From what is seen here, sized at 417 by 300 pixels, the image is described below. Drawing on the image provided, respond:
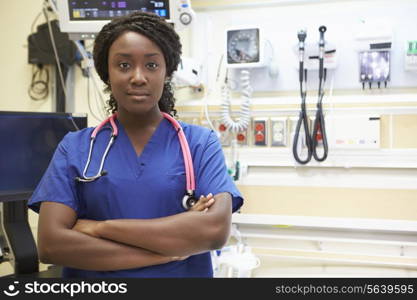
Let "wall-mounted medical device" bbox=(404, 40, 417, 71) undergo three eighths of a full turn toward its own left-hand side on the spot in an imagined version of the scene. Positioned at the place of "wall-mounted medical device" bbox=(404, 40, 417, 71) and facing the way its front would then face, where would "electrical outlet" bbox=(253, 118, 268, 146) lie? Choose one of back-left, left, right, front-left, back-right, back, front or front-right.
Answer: back-left

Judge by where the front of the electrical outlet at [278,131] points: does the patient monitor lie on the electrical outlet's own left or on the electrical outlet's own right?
on the electrical outlet's own right

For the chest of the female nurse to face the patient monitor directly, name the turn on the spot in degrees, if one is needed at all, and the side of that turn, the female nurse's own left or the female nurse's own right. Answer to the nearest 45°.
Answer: approximately 180°

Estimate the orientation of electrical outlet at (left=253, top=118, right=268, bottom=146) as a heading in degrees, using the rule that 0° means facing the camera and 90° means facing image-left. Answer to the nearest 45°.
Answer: approximately 0°
